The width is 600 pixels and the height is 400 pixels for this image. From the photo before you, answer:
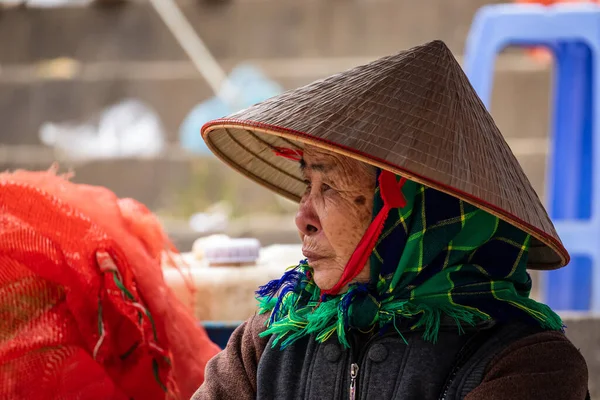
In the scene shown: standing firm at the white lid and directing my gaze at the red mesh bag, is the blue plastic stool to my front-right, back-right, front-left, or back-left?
back-left

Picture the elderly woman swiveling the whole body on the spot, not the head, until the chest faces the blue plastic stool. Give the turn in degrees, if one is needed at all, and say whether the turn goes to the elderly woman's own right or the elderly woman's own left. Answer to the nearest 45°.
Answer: approximately 135° to the elderly woman's own right

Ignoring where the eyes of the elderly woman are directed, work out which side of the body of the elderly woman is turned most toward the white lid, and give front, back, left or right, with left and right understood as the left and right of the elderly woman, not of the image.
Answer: right

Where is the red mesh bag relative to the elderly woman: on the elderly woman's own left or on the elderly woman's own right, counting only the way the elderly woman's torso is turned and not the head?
on the elderly woman's own right

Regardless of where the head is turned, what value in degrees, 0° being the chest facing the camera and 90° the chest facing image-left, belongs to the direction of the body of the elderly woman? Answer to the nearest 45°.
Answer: approximately 45°

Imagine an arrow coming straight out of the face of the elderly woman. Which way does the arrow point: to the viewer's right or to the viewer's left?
to the viewer's left

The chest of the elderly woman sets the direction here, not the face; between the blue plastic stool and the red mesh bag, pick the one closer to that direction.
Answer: the red mesh bag

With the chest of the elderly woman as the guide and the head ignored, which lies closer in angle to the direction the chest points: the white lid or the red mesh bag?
the red mesh bag
